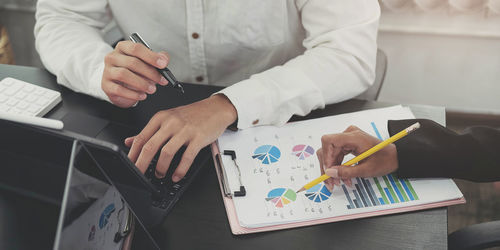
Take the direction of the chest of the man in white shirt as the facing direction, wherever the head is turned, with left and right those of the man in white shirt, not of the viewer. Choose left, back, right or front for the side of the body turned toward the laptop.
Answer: front

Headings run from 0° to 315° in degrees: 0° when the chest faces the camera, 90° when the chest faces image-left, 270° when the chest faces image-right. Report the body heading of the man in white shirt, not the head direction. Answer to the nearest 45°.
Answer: approximately 0°
